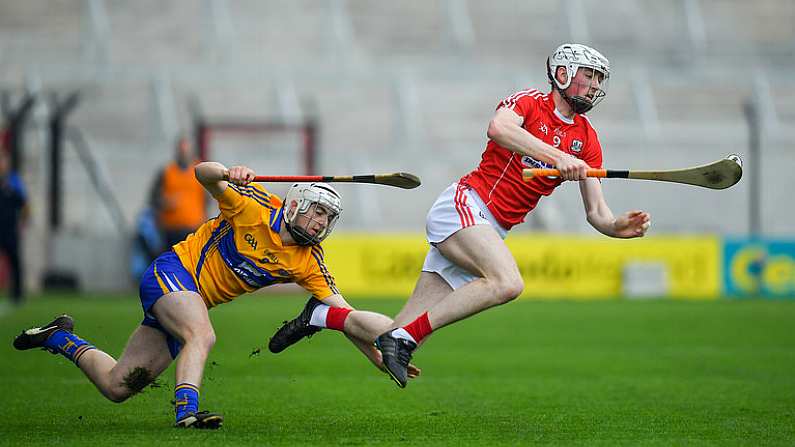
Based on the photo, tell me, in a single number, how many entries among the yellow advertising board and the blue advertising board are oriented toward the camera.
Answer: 2

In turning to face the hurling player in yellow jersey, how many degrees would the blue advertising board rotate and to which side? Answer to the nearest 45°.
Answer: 0° — it already faces them

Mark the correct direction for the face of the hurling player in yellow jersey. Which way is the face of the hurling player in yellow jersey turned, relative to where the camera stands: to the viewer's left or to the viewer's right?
to the viewer's right

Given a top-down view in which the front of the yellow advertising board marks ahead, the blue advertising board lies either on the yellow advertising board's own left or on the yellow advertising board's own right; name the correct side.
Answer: on the yellow advertising board's own left

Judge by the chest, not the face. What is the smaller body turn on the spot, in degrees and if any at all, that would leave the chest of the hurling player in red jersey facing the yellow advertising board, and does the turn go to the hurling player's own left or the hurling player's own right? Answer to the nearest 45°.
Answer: approximately 135° to the hurling player's own left

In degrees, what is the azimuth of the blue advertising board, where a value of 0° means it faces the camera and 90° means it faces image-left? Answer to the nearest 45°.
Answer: approximately 0°

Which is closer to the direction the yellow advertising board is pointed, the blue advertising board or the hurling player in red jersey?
the hurling player in red jersey
